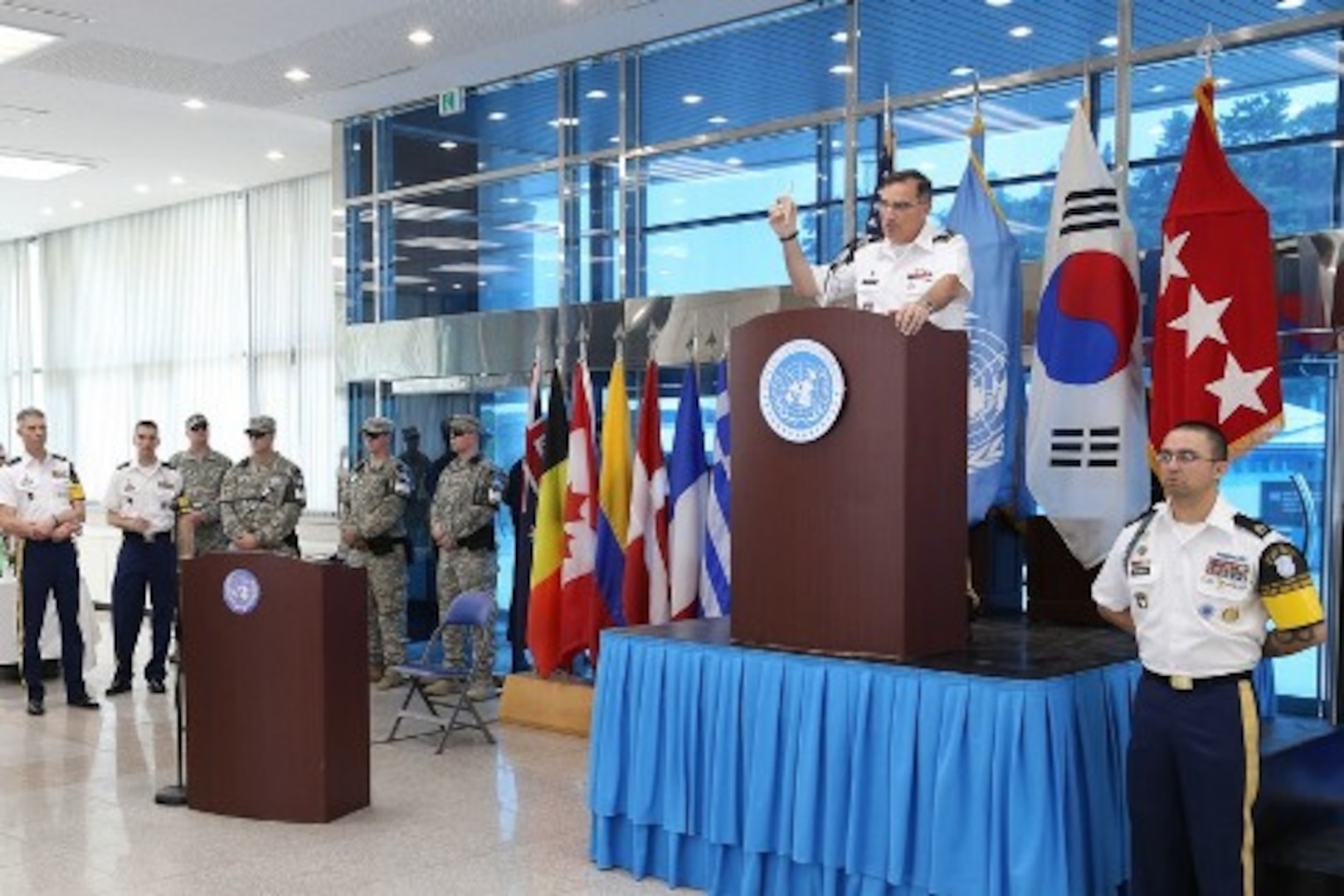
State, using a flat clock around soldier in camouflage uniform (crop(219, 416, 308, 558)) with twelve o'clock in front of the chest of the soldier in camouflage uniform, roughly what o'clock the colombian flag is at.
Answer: The colombian flag is roughly at 9 o'clock from the soldier in camouflage uniform.

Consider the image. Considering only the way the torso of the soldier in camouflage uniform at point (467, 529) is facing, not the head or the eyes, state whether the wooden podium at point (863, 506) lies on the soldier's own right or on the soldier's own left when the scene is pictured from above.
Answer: on the soldier's own left

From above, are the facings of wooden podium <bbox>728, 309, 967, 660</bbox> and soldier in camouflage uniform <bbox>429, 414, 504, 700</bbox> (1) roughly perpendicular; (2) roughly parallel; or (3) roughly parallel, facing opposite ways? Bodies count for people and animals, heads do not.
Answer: roughly parallel

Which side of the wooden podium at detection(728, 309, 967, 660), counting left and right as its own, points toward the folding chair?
right

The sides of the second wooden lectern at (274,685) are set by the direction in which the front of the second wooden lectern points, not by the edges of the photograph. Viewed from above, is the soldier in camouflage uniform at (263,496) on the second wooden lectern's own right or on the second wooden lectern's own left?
on the second wooden lectern's own right

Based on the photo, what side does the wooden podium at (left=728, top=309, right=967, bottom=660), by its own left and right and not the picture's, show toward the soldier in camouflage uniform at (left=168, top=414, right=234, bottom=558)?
right

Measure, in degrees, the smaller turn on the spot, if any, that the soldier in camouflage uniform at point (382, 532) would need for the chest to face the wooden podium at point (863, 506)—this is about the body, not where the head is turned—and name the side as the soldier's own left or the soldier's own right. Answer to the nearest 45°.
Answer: approximately 45° to the soldier's own left

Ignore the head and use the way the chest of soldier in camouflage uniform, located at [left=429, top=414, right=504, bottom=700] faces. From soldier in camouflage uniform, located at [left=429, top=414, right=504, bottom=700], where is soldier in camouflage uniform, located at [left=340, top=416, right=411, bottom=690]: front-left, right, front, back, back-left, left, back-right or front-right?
right

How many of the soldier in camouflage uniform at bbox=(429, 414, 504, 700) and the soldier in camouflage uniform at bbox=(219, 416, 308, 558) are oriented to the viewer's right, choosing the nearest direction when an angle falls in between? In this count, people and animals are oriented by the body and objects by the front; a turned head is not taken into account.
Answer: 0

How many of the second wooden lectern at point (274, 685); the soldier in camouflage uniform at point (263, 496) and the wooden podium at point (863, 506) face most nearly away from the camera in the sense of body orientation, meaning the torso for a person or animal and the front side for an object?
0

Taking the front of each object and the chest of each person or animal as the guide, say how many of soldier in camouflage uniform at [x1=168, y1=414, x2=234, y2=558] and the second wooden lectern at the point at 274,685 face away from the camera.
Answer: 0

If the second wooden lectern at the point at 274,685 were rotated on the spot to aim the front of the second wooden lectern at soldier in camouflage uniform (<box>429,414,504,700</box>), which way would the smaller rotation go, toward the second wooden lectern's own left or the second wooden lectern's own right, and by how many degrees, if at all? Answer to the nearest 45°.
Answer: approximately 180°

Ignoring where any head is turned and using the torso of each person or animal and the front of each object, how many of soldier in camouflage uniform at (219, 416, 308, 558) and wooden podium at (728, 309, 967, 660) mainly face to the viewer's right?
0

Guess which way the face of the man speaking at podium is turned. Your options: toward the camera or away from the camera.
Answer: toward the camera

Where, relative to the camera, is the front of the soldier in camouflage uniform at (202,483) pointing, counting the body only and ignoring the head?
toward the camera

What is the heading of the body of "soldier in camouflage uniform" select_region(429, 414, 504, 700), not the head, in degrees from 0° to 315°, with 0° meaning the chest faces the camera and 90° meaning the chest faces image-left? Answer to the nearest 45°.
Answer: approximately 45°

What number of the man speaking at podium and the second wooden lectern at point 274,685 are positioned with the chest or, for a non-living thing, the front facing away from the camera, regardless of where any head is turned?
0

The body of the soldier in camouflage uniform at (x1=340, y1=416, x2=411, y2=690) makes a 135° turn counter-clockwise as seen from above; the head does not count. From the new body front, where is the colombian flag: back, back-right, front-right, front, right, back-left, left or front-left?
front-right

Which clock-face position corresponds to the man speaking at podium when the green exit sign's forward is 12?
The man speaking at podium is roughly at 10 o'clock from the green exit sign.

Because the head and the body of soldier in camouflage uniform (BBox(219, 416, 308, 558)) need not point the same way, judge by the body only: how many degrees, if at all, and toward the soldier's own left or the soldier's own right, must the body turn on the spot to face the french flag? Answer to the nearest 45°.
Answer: approximately 90° to the soldier's own left
